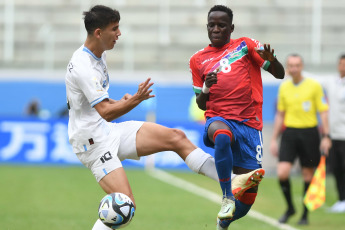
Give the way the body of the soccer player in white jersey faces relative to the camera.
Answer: to the viewer's right

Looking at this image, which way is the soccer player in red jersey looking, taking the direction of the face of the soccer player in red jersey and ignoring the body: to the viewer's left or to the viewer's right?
to the viewer's left

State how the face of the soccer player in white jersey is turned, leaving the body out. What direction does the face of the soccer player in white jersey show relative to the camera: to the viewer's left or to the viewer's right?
to the viewer's right

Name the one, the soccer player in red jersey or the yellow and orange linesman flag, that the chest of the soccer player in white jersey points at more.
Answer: the soccer player in red jersey

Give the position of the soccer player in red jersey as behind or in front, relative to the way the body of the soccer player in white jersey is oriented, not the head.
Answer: in front

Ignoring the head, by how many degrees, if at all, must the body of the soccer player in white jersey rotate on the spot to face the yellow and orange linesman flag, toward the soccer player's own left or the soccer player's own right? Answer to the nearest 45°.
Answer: approximately 45° to the soccer player's own left
